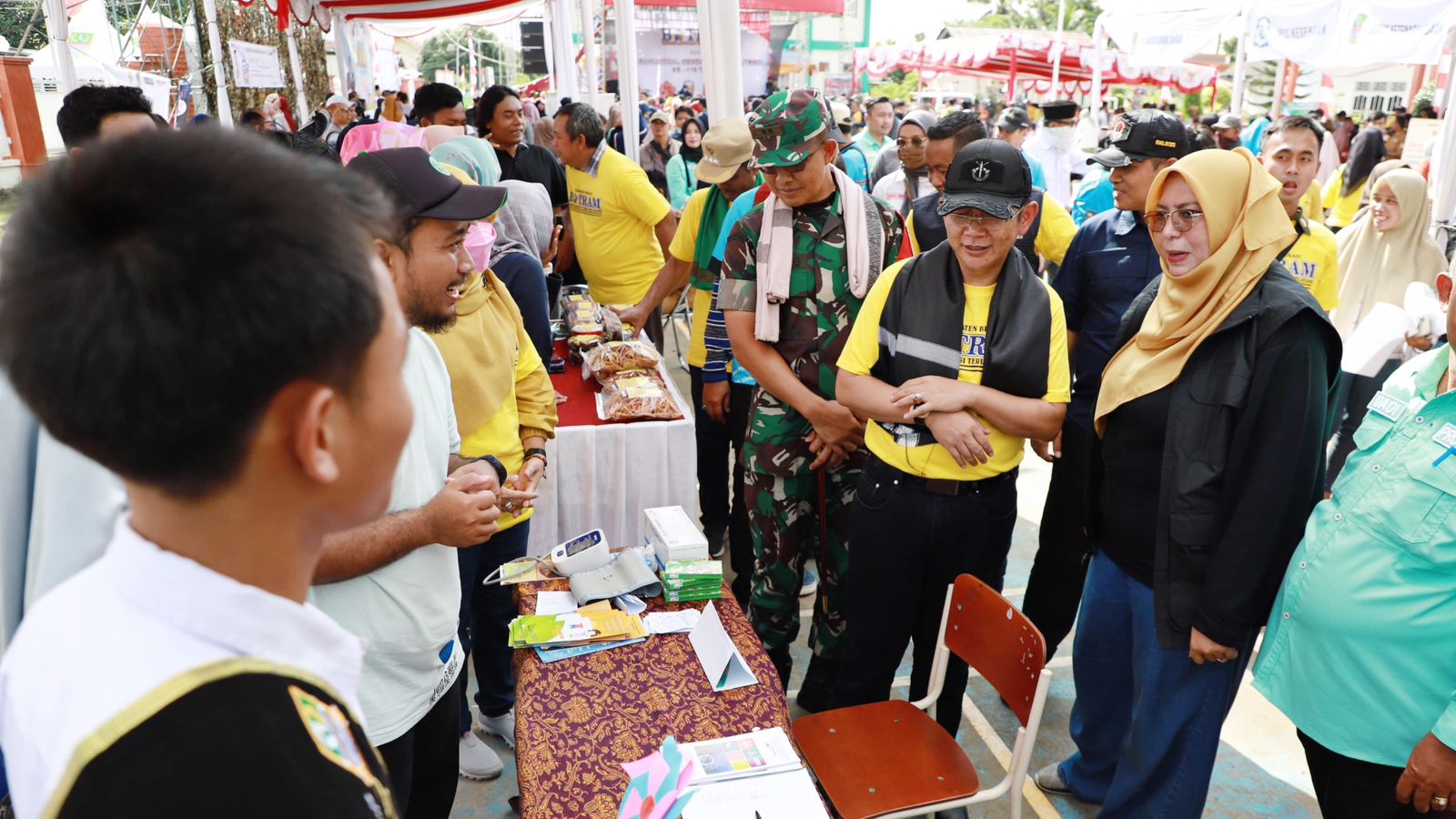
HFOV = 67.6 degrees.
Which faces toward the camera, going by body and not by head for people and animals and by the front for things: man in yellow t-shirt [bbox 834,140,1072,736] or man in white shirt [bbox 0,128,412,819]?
the man in yellow t-shirt

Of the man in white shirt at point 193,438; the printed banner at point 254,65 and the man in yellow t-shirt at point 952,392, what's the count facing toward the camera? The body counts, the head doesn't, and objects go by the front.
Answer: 2

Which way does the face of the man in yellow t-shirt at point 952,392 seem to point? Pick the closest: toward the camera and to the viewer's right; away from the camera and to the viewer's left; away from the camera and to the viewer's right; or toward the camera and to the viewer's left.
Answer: toward the camera and to the viewer's left

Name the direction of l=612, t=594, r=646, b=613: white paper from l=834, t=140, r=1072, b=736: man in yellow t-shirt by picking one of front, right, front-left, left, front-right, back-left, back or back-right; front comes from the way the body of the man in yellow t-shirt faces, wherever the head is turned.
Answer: front-right

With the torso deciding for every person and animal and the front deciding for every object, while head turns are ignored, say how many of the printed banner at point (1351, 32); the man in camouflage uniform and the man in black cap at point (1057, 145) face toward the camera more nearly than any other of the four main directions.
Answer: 3

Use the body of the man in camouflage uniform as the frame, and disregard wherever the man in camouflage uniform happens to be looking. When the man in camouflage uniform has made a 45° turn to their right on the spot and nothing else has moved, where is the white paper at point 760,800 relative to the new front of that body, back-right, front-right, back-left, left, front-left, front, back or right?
front-left

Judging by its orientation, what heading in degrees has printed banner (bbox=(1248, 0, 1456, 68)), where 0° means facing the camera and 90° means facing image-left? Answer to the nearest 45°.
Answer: approximately 0°

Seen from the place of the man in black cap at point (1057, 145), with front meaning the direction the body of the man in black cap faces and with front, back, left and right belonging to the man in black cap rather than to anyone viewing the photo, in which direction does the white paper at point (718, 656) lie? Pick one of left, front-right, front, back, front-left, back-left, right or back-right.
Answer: front

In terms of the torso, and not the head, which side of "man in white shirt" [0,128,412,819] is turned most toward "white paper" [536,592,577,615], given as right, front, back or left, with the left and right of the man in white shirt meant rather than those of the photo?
front

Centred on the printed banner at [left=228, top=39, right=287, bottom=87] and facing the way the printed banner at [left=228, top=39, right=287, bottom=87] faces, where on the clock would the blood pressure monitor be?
The blood pressure monitor is roughly at 12 o'clock from the printed banner.

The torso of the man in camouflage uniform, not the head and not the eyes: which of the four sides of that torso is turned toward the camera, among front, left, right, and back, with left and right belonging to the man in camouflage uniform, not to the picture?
front

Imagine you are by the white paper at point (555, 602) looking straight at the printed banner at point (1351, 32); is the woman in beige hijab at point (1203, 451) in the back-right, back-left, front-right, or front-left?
front-right

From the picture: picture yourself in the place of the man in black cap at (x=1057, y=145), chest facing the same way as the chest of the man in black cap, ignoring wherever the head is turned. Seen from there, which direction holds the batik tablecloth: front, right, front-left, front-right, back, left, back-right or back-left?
front

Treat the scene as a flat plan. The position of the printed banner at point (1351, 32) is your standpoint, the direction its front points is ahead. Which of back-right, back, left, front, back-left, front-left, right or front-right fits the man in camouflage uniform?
front
